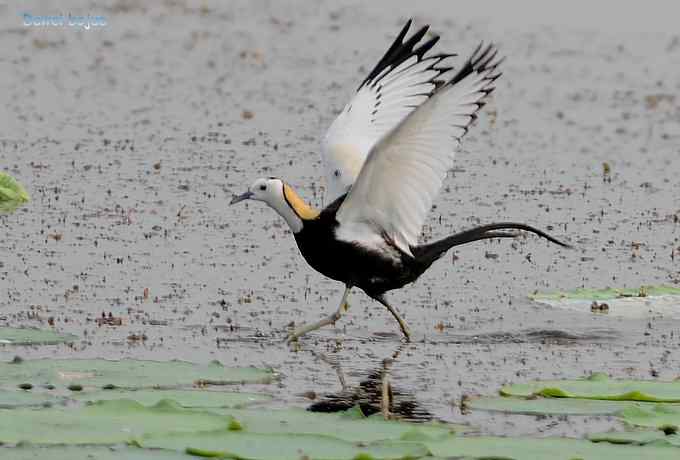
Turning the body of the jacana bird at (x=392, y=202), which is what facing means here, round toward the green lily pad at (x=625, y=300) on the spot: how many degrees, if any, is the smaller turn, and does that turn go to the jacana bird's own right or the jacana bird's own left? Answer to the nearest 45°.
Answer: approximately 135° to the jacana bird's own right

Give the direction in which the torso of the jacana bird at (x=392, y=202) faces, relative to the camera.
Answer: to the viewer's left

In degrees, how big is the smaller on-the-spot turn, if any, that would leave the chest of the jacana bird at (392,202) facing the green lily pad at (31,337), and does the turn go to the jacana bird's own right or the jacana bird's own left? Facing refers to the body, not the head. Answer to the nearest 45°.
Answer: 0° — it already faces it
